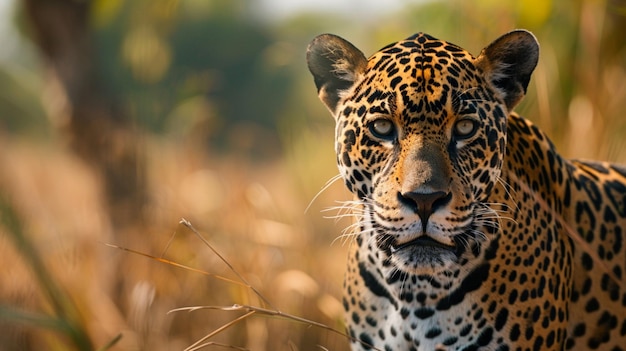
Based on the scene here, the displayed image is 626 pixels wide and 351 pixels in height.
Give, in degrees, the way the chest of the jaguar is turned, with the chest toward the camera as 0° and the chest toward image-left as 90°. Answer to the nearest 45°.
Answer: approximately 45°
